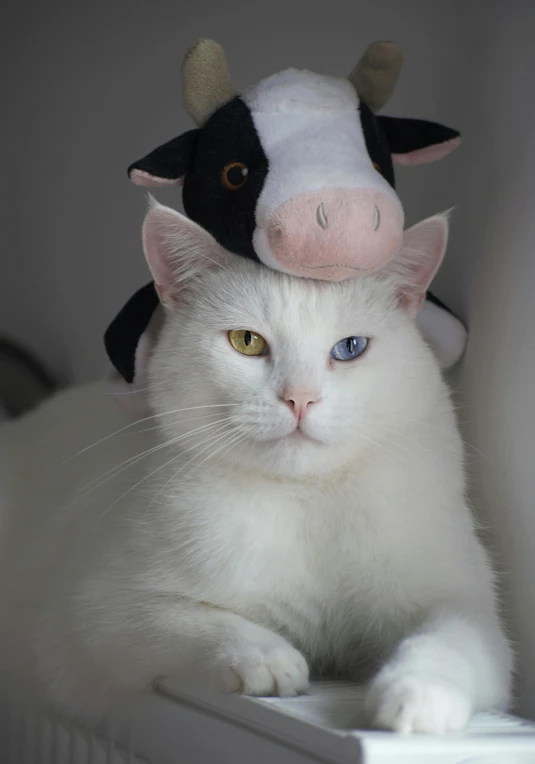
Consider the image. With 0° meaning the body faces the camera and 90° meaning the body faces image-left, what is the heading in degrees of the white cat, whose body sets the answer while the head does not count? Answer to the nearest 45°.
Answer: approximately 315°
